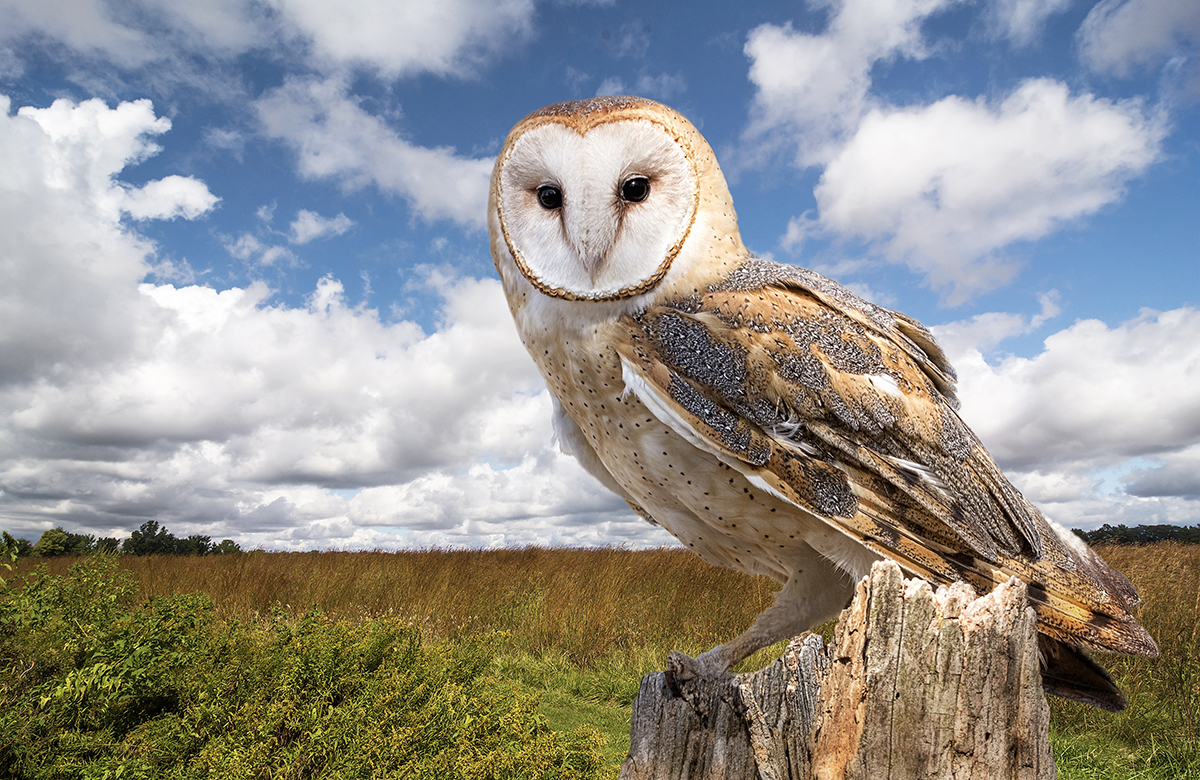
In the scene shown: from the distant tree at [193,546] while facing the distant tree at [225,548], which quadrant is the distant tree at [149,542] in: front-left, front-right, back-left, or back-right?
back-right

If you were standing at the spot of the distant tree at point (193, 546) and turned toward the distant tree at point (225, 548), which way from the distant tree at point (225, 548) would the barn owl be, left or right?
right

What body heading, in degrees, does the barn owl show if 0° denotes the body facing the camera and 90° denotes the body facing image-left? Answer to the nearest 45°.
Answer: approximately 45°

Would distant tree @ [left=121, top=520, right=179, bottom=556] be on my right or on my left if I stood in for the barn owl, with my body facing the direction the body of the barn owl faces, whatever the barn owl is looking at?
on my right

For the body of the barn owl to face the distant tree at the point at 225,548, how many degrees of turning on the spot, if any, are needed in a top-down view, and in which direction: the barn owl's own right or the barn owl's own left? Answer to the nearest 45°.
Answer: approximately 90° to the barn owl's own right

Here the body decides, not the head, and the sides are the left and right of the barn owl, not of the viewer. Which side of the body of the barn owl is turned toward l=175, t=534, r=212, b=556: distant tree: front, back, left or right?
right
